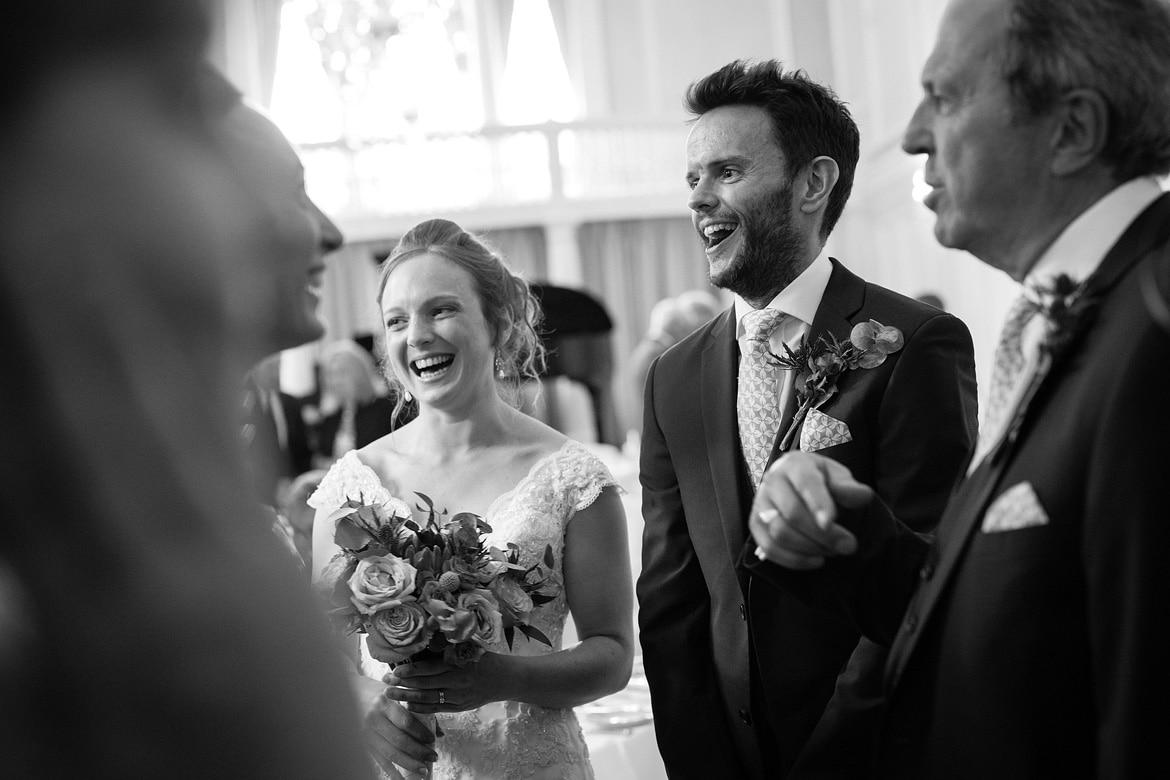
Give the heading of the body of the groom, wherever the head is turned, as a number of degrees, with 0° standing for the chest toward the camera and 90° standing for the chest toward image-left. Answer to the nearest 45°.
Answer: approximately 45°

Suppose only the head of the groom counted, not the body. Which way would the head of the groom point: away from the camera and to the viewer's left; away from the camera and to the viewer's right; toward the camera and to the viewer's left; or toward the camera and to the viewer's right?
toward the camera and to the viewer's left

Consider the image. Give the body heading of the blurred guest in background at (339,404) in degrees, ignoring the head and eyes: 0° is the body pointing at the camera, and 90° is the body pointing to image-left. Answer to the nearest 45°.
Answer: approximately 0°

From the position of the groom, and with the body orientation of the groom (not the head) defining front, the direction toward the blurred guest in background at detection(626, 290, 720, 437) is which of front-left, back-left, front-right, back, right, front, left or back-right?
back-right

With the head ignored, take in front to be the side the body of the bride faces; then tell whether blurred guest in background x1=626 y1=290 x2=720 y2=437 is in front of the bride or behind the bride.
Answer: behind

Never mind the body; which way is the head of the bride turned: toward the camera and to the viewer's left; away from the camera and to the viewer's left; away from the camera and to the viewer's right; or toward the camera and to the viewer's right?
toward the camera and to the viewer's left

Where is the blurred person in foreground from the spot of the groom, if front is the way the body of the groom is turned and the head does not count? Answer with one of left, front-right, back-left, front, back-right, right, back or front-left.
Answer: front-left

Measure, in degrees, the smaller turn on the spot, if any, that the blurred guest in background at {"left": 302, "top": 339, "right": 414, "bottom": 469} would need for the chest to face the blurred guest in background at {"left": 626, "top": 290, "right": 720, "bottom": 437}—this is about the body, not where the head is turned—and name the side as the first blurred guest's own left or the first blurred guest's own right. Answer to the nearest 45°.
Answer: approximately 90° to the first blurred guest's own left

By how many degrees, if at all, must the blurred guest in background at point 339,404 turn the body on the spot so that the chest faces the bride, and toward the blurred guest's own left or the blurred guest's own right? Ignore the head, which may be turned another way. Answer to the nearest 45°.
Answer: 0° — they already face them

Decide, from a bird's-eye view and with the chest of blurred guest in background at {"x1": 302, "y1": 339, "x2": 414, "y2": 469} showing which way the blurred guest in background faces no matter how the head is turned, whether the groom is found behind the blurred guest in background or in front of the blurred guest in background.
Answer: in front

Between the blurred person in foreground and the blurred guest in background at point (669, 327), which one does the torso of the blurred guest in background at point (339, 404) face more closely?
the blurred person in foreground
